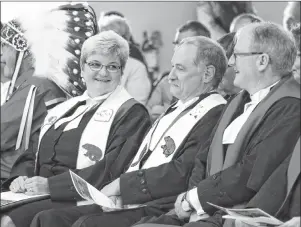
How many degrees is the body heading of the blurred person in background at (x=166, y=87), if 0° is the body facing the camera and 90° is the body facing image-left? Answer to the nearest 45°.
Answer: approximately 45°

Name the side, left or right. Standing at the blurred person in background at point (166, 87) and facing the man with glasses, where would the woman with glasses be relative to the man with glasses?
right

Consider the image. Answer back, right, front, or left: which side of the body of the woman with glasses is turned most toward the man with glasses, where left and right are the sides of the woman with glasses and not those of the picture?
left

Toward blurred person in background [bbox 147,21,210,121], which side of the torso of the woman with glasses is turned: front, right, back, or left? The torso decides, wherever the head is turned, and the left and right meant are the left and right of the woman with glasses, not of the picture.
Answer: back
